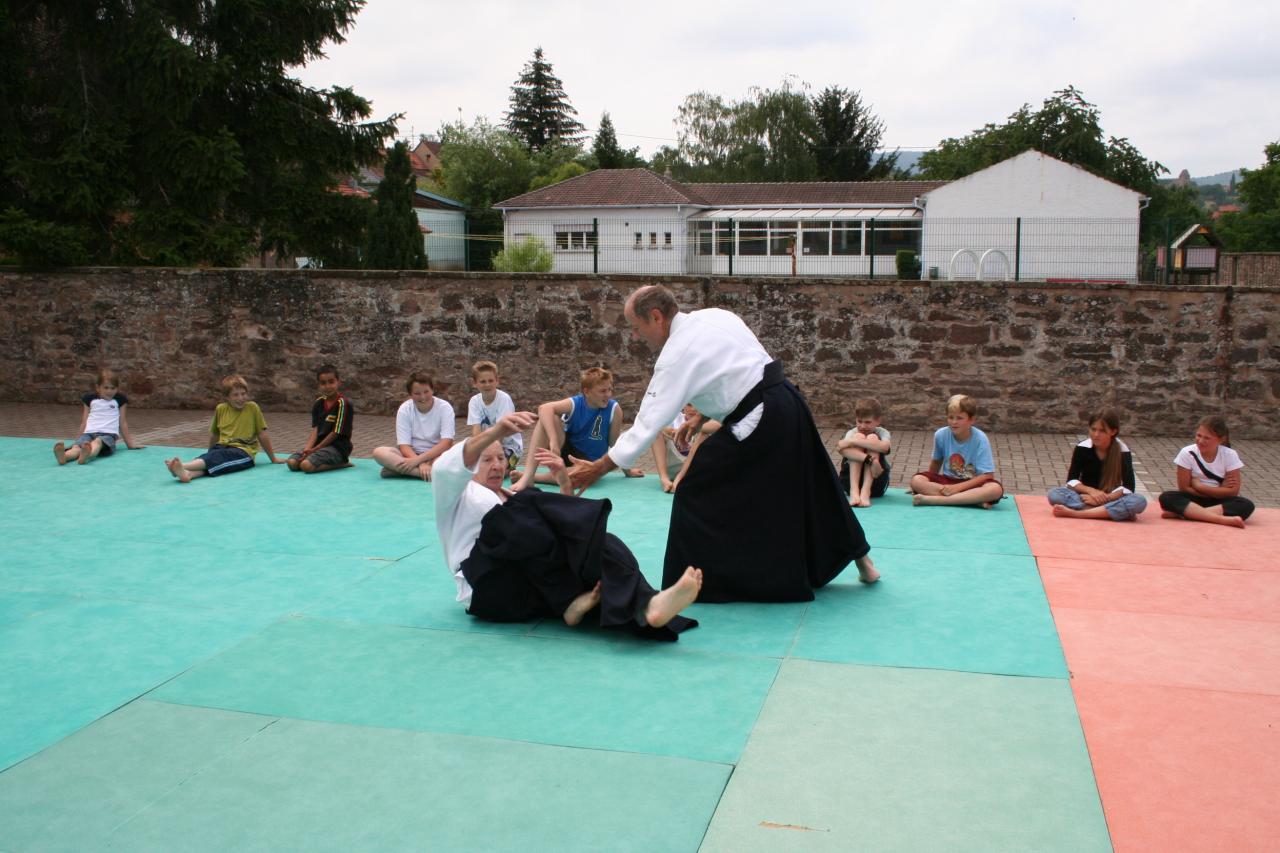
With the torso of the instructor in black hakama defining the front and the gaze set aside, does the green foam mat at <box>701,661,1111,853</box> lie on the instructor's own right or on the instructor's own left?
on the instructor's own left

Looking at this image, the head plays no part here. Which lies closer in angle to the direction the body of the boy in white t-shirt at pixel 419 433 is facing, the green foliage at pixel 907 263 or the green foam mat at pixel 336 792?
the green foam mat

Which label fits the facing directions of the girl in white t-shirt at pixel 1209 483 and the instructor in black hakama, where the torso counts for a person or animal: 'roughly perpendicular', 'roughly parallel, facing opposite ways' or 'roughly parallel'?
roughly perpendicular

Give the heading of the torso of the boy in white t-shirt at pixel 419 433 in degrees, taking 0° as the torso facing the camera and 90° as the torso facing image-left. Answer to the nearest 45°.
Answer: approximately 0°

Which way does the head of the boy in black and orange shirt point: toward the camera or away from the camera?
toward the camera

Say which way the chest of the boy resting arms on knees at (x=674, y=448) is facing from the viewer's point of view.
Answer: toward the camera

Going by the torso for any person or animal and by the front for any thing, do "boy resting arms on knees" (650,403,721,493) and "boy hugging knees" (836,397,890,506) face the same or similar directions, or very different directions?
same or similar directions

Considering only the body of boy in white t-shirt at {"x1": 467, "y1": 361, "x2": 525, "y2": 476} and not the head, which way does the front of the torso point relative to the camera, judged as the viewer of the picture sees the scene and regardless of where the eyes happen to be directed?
toward the camera

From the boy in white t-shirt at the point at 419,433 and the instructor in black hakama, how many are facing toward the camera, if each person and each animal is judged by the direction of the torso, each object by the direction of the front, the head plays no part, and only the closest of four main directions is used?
1

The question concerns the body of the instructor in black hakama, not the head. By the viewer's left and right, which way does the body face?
facing to the left of the viewer

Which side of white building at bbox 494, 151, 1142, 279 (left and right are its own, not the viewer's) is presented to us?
front

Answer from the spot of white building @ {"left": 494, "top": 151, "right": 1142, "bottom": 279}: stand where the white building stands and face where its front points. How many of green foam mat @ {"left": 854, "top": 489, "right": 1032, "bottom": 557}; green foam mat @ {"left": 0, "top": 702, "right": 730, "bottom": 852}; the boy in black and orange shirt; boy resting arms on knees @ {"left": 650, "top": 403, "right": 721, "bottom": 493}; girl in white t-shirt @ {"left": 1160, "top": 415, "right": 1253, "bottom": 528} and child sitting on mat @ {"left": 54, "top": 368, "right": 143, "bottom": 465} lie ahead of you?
6

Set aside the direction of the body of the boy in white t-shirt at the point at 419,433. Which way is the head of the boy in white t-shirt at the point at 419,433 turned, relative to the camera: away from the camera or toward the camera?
toward the camera

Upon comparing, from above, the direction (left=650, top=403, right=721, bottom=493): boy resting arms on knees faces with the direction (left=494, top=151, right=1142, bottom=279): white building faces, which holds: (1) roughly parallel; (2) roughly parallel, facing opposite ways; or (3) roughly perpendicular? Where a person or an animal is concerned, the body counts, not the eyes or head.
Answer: roughly parallel

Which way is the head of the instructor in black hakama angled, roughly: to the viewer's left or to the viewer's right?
to the viewer's left

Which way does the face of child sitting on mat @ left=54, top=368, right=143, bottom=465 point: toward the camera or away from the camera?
toward the camera

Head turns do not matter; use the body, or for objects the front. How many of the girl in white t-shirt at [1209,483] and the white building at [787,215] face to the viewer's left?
0

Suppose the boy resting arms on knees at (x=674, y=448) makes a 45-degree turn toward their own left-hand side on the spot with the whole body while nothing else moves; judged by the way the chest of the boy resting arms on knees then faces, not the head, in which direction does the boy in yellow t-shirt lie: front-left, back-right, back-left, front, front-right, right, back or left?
back-right
